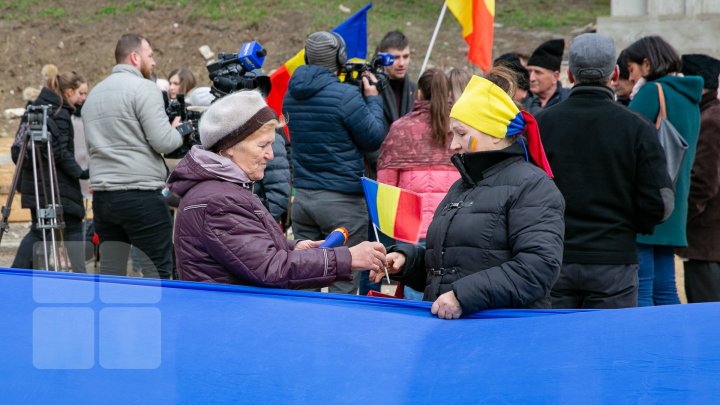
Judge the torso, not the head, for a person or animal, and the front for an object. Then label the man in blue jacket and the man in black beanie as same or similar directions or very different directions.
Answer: very different directions

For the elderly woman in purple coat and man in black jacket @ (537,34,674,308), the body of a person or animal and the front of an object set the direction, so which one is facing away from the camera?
the man in black jacket

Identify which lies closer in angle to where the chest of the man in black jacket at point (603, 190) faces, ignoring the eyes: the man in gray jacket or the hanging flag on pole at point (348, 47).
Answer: the hanging flag on pole

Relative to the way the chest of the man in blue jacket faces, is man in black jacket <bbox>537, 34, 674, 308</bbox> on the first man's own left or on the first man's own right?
on the first man's own right

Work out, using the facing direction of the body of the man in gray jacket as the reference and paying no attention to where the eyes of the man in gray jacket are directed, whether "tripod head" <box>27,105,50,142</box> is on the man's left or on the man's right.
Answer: on the man's left

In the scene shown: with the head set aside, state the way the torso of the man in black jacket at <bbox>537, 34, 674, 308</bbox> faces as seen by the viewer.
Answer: away from the camera

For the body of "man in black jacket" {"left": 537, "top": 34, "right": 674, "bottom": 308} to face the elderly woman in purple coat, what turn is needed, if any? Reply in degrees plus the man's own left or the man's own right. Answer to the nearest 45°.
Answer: approximately 135° to the man's own left

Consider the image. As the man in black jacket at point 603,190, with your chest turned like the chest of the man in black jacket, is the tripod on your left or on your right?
on your left

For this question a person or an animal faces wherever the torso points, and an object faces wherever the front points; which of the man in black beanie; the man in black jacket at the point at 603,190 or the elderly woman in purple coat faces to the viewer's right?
the elderly woman in purple coat

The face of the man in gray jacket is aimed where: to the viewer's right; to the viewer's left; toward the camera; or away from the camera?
to the viewer's right

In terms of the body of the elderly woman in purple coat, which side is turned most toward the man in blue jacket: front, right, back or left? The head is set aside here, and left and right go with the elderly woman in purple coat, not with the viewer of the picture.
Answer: left

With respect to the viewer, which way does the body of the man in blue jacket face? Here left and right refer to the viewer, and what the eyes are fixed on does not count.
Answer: facing away from the viewer and to the right of the viewer

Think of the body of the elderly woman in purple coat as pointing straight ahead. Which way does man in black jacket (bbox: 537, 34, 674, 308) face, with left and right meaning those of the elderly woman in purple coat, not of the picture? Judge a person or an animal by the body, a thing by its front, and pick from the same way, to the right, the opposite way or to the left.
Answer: to the left
